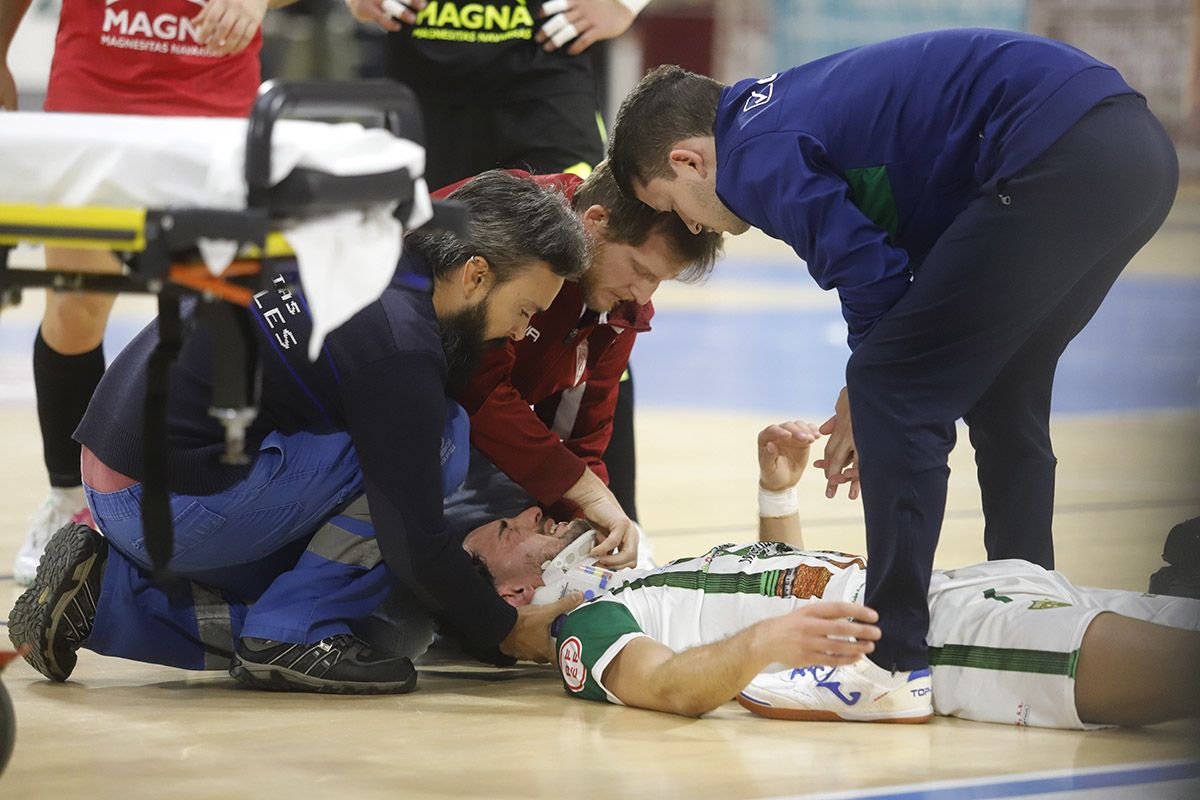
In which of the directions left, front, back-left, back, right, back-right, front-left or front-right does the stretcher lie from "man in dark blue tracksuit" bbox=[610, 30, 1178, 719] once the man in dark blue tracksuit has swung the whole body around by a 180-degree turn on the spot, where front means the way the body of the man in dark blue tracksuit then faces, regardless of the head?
back-right

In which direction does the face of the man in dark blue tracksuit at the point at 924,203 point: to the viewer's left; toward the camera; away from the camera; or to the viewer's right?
to the viewer's left

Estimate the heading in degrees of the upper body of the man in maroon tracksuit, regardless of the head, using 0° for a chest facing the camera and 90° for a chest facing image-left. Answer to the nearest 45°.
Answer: approximately 315°

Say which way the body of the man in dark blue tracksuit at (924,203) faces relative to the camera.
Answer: to the viewer's left
